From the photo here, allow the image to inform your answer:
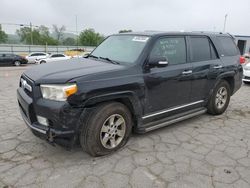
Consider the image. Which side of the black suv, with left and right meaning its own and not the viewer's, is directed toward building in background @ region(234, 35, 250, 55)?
back

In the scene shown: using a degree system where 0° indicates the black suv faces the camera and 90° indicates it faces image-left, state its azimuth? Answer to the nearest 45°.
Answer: approximately 45°
